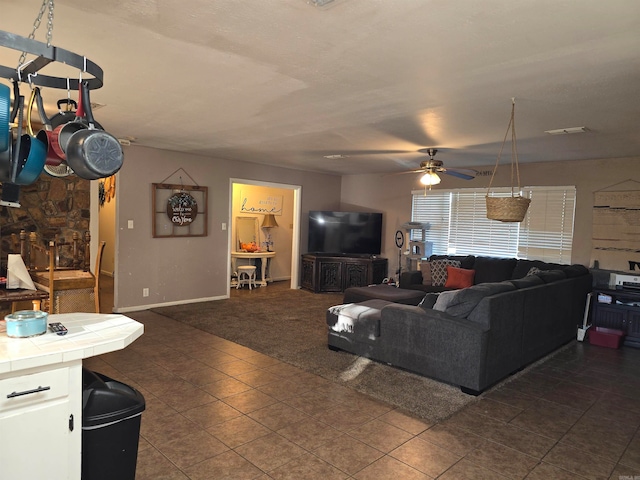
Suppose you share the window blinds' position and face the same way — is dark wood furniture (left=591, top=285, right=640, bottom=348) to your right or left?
on your left

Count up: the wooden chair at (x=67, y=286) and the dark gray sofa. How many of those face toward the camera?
0

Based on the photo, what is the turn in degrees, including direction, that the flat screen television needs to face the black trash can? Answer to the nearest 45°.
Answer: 0° — it already faces it

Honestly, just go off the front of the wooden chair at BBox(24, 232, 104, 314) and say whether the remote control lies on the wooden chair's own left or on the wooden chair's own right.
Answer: on the wooden chair's own left

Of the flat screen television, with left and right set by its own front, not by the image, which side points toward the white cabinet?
front

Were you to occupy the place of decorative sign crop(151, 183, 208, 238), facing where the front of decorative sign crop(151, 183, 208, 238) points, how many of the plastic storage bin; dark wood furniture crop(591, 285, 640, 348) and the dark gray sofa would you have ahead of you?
3

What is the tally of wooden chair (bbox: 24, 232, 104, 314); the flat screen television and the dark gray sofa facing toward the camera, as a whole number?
1

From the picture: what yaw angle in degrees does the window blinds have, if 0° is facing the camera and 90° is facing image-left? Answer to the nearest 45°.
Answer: approximately 45°

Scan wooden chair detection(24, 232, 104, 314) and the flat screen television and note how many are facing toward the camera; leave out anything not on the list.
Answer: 1

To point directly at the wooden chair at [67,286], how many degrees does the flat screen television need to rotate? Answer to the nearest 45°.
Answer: approximately 45° to its right

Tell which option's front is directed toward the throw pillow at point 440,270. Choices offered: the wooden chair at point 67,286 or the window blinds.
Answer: the window blinds

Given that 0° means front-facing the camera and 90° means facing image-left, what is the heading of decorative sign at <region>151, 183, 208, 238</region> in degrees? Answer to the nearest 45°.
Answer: approximately 315°

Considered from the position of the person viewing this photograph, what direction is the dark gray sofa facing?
facing away from the viewer and to the left of the viewer

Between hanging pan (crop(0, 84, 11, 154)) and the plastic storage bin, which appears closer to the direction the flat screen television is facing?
the hanging pan

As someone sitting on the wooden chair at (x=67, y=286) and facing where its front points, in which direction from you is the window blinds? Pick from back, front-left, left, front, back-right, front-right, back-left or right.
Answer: back-right
